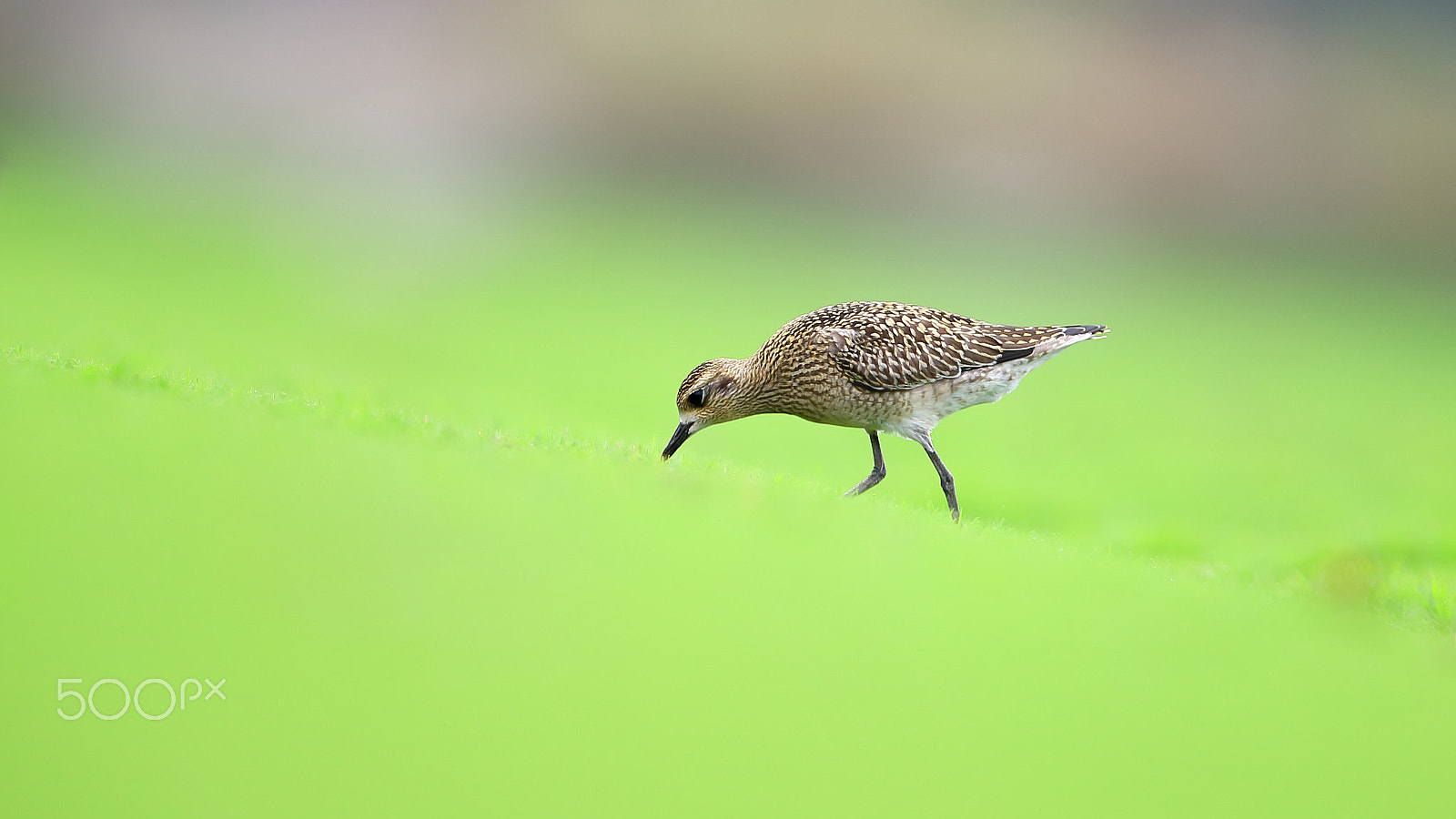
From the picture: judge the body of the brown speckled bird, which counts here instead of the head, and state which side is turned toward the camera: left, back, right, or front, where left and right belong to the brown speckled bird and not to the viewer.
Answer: left
